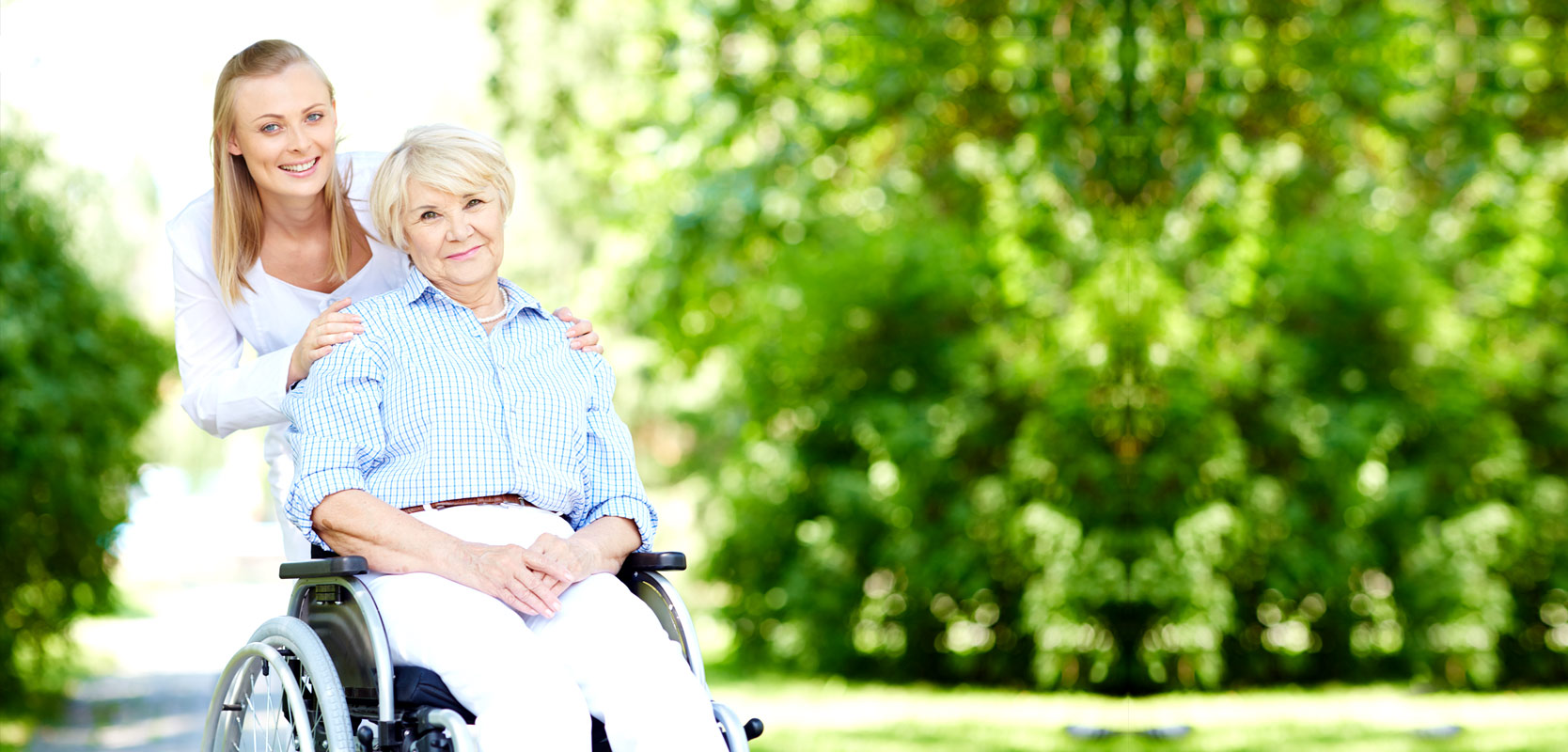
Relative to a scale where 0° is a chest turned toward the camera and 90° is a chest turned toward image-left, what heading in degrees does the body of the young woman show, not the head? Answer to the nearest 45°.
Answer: approximately 315°

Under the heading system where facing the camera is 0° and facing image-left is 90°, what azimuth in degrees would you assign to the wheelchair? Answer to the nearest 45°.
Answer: approximately 315°

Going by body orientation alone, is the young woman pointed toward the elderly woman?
yes

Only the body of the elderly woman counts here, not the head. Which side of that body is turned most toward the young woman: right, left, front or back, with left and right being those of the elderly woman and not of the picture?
back

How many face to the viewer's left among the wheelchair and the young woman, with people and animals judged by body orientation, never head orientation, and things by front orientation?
0
